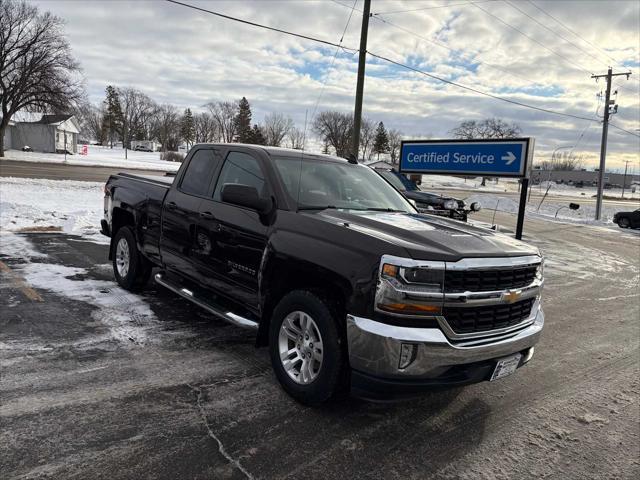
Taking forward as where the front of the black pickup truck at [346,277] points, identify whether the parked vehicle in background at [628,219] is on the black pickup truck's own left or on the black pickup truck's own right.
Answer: on the black pickup truck's own left

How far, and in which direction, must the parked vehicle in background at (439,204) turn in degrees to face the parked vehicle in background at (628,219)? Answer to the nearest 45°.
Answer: approximately 90° to its left

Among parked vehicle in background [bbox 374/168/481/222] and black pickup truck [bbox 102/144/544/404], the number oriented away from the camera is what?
0

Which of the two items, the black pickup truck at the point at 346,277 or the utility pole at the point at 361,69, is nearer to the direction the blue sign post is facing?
the black pickup truck

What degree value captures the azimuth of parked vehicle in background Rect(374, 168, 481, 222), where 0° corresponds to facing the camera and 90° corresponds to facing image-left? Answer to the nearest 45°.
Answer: approximately 315°

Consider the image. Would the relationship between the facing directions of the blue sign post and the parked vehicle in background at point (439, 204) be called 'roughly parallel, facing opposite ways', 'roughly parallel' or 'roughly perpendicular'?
roughly perpendicular

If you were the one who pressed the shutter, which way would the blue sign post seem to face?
facing the viewer and to the left of the viewer

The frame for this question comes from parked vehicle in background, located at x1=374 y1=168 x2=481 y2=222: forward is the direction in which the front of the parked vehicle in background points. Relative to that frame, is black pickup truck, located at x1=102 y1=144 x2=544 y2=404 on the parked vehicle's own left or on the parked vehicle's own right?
on the parked vehicle's own right

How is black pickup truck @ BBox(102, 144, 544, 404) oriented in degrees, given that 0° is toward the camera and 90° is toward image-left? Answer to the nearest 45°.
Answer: approximately 315°
